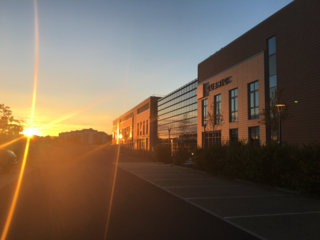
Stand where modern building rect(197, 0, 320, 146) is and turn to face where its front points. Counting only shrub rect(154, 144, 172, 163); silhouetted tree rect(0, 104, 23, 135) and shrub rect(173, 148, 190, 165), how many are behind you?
0

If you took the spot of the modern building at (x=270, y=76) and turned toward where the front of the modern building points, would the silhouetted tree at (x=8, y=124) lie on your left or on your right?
on your right

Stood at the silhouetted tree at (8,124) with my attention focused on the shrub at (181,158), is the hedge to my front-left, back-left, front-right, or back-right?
front-right

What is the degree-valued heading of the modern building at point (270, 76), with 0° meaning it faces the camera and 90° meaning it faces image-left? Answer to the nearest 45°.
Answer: approximately 45°

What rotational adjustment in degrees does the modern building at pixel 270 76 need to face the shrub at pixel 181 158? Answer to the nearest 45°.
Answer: approximately 45° to its right

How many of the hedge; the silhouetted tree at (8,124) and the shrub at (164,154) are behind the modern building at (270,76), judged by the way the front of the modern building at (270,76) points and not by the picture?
0

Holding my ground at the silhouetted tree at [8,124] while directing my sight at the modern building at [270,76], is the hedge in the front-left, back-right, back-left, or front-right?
front-right
